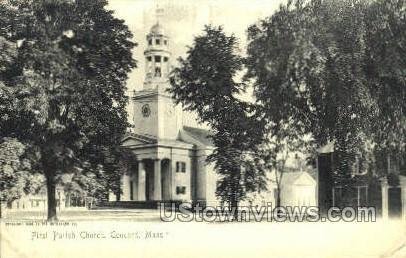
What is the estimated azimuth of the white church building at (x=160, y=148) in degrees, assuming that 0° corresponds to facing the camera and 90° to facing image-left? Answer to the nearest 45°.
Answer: approximately 45°

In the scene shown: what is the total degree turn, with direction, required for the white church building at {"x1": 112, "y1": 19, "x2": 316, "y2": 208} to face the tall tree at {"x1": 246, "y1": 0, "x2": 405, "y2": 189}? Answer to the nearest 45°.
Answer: approximately 90° to its left
